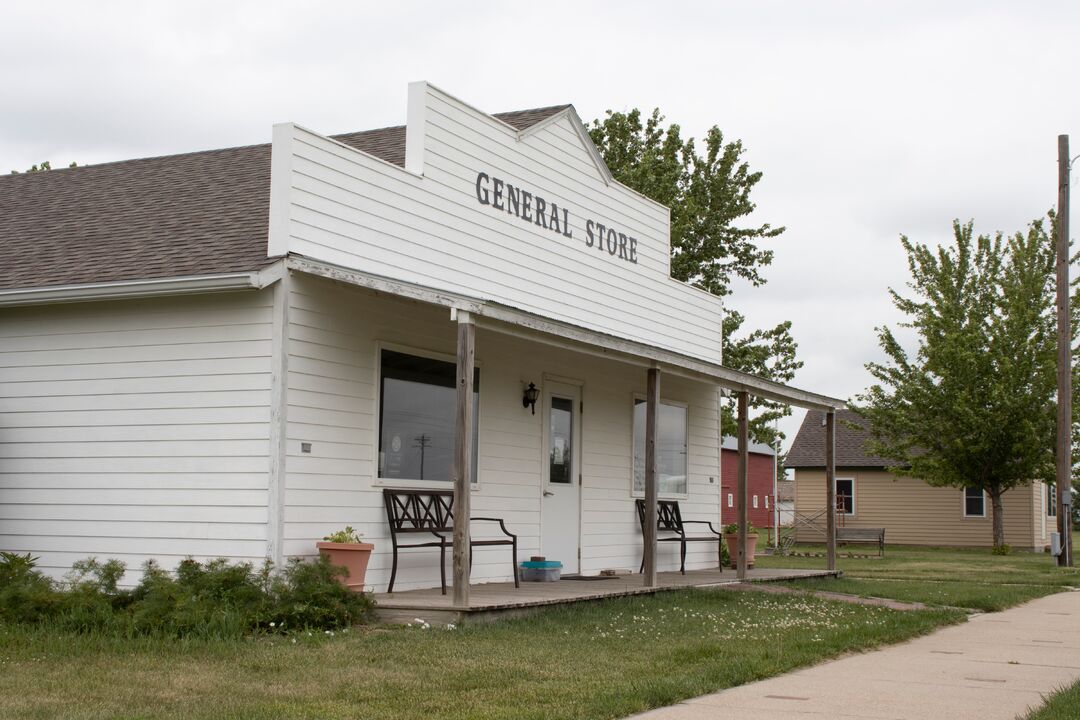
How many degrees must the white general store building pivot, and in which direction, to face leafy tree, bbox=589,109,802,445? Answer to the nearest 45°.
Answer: approximately 90° to its left

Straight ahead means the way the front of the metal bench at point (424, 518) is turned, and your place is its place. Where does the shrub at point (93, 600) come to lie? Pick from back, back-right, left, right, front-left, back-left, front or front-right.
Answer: right

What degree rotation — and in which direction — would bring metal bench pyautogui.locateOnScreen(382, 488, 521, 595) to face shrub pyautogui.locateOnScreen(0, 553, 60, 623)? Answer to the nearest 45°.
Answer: approximately 90° to its right

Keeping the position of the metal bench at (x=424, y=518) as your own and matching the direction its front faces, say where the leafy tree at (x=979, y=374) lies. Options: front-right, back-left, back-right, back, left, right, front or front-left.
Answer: left

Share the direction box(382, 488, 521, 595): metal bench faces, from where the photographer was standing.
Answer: facing the viewer and to the right of the viewer

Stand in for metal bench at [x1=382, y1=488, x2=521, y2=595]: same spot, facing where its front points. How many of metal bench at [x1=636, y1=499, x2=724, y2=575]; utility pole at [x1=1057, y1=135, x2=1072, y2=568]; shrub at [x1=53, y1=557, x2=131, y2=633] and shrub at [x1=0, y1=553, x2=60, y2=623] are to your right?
2

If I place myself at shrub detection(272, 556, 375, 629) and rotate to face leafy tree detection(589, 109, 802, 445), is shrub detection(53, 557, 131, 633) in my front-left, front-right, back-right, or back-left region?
back-left

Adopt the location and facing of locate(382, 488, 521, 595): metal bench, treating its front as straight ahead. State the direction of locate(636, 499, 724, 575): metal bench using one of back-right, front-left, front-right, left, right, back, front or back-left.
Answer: left

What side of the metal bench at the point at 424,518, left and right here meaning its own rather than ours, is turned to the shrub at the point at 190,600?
right

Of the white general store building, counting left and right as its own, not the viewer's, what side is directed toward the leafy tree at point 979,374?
left

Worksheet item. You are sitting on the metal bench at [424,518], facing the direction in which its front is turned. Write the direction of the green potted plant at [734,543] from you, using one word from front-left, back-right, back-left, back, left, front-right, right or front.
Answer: left

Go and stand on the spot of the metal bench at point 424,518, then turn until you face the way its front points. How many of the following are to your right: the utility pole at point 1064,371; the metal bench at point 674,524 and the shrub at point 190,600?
1

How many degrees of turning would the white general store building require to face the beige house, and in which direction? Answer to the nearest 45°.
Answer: approximately 90° to its left
